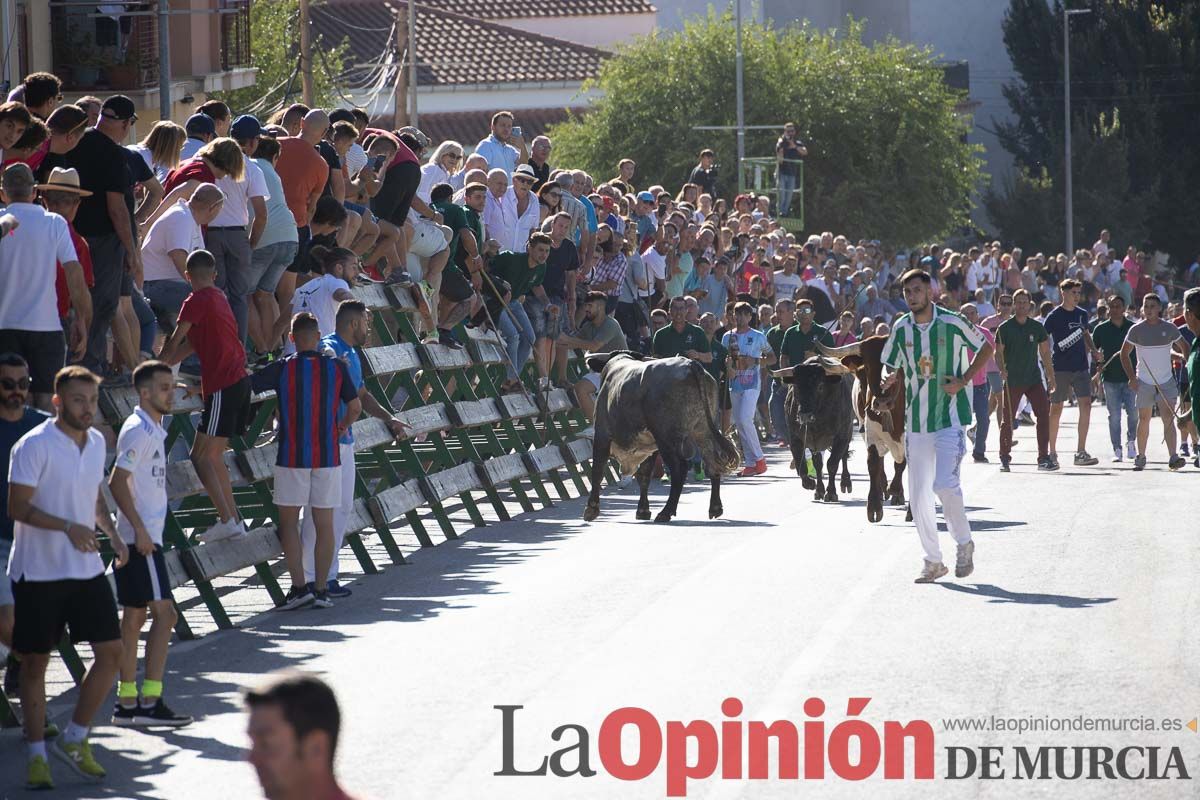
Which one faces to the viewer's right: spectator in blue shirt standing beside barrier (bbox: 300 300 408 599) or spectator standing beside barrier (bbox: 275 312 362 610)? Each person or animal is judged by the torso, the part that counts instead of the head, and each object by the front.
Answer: spectator in blue shirt standing beside barrier (bbox: 300 300 408 599)

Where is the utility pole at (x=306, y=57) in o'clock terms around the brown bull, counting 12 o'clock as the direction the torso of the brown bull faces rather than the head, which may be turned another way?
The utility pole is roughly at 5 o'clock from the brown bull.

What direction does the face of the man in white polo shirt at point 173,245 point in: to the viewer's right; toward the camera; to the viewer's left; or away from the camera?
to the viewer's right

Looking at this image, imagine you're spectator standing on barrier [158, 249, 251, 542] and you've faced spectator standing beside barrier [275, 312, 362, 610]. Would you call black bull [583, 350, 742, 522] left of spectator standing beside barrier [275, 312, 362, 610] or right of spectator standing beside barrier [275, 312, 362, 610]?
left

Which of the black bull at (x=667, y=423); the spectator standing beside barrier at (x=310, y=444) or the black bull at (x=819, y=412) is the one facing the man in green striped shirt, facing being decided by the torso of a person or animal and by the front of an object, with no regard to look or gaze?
the black bull at (x=819, y=412)

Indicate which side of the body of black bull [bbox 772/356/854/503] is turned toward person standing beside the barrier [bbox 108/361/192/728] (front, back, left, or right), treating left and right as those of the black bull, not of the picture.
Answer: front

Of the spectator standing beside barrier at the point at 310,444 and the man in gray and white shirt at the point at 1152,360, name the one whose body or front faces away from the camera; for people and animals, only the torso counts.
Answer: the spectator standing beside barrier

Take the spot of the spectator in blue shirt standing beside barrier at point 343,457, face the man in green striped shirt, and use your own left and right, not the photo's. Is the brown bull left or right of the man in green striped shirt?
left

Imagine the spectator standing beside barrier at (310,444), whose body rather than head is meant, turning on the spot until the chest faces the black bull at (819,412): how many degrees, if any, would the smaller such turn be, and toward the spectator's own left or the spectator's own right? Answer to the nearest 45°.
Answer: approximately 45° to the spectator's own right

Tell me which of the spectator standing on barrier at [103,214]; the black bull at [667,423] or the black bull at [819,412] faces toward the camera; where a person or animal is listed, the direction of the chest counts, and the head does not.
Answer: the black bull at [819,412]

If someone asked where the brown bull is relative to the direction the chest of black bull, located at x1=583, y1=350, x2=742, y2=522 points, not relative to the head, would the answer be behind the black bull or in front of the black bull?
behind

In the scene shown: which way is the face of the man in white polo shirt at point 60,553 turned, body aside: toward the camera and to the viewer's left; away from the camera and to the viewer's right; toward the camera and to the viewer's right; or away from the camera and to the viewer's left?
toward the camera and to the viewer's right

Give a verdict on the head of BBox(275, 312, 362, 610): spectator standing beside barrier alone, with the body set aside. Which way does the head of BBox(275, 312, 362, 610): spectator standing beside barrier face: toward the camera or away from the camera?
away from the camera

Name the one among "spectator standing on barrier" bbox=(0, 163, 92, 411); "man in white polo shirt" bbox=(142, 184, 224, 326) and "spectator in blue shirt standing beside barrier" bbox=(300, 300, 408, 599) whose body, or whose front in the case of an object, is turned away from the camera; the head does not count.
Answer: "spectator standing on barrier" bbox=(0, 163, 92, 411)

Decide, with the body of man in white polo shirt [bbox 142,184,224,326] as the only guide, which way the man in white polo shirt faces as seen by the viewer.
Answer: to the viewer's right

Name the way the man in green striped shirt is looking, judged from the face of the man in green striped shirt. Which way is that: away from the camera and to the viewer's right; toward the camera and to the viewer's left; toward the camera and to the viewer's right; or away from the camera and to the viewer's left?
toward the camera and to the viewer's left
